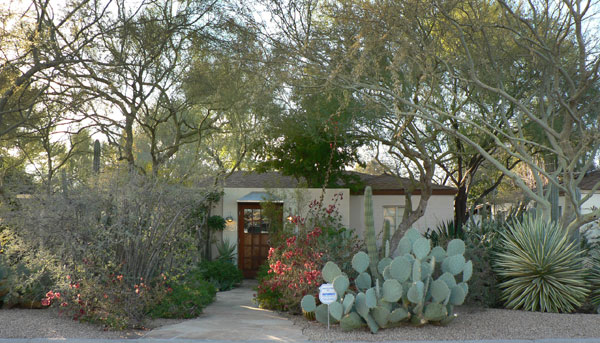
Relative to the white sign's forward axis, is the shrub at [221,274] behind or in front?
behind

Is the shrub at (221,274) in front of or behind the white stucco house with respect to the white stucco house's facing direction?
in front

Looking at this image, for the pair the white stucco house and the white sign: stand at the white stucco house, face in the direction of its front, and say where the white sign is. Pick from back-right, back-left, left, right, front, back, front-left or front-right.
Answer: front

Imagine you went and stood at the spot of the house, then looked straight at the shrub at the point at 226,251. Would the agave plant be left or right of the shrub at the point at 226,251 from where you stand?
left

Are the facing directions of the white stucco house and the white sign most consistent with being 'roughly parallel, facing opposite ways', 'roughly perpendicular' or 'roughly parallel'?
roughly parallel

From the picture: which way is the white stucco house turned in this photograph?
toward the camera

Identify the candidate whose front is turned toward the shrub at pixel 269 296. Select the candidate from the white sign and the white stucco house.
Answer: the white stucco house

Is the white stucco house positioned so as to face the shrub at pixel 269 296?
yes

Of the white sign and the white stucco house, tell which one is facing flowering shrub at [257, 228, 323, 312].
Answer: the white stucco house

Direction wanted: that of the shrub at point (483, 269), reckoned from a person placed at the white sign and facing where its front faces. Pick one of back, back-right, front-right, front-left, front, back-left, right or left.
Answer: back-left

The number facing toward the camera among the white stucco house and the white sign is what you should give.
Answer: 2

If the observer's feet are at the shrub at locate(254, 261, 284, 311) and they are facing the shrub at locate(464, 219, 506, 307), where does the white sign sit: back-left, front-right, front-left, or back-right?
front-right

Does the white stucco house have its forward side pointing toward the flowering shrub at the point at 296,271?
yes

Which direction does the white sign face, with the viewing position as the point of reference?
facing the viewer

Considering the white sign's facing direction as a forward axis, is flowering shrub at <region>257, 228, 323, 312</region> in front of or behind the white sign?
behind
